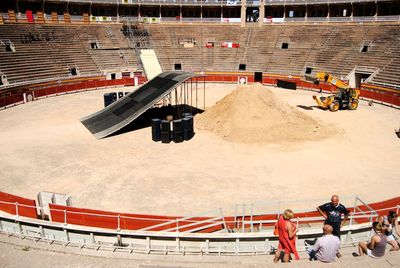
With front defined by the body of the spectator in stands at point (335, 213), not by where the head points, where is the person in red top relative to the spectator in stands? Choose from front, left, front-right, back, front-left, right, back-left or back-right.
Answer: front-right

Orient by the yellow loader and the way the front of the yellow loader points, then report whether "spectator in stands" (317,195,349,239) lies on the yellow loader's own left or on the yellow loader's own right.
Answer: on the yellow loader's own left

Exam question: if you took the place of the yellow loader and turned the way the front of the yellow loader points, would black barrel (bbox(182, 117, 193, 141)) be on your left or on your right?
on your left

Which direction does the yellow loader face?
to the viewer's left

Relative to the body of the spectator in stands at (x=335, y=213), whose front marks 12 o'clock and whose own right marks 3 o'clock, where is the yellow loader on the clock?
The yellow loader is roughly at 6 o'clock from the spectator in stands.

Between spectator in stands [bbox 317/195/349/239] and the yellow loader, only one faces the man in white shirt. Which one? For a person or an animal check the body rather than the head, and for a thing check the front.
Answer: the spectator in stands

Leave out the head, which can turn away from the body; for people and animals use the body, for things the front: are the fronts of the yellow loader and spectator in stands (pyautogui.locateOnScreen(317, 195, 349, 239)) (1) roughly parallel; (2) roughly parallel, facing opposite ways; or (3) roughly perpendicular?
roughly perpendicular

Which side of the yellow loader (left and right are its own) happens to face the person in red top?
left

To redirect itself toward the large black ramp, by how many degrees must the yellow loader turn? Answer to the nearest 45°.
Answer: approximately 45° to its left
